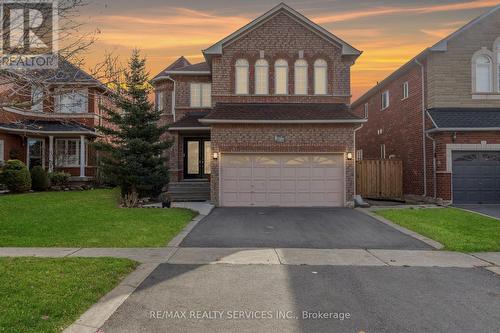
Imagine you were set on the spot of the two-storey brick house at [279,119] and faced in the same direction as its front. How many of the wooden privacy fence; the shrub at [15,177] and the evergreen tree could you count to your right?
2

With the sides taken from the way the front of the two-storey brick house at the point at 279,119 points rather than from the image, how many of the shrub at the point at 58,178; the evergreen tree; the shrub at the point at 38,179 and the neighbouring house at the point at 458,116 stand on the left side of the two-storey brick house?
1

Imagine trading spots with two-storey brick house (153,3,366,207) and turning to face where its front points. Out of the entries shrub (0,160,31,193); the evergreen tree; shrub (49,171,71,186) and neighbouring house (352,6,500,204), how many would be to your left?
1

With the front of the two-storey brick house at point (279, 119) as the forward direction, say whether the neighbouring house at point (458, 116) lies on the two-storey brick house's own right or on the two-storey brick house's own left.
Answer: on the two-storey brick house's own left

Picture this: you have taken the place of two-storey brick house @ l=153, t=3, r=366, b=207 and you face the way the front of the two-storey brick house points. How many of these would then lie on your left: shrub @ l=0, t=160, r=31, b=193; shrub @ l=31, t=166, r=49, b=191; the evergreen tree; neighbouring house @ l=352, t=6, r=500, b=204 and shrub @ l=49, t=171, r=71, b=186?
1

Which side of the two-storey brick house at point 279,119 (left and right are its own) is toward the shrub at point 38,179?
right

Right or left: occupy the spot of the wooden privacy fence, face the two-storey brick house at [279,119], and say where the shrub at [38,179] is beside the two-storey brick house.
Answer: right

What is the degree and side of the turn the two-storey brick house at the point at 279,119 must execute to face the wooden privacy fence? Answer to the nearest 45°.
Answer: approximately 135° to its left

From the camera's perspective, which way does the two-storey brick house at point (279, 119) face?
toward the camera

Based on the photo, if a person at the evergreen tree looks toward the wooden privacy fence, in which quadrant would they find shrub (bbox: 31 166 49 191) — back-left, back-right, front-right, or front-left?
back-left

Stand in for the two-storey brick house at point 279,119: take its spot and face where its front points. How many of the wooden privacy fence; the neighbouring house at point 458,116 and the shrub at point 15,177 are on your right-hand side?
1

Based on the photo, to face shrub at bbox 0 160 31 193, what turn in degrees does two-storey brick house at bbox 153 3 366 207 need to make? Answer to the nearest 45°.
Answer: approximately 90° to its right

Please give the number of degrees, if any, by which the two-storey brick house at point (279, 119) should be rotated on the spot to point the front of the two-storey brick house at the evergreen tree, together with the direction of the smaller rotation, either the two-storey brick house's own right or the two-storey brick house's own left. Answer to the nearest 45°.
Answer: approximately 90° to the two-storey brick house's own right
